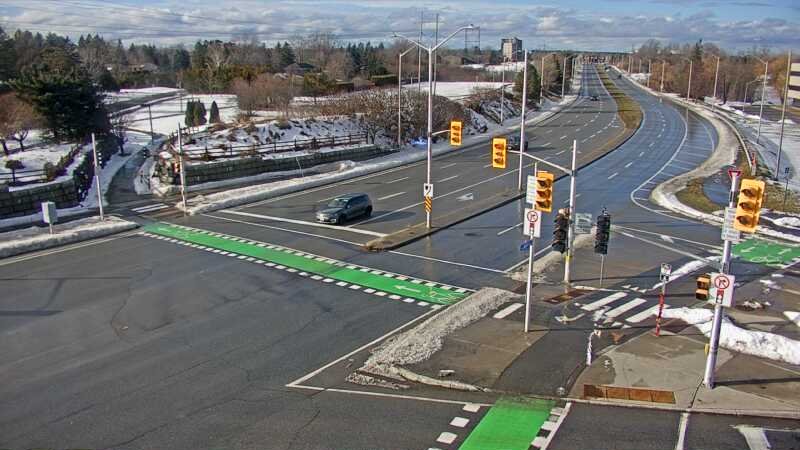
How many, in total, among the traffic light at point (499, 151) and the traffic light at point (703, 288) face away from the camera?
0

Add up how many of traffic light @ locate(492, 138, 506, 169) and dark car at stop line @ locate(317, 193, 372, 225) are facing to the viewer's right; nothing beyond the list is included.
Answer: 0

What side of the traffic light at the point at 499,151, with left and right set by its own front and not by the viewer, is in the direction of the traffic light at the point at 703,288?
front

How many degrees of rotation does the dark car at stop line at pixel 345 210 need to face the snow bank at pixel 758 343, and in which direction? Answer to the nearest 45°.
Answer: approximately 90° to its left

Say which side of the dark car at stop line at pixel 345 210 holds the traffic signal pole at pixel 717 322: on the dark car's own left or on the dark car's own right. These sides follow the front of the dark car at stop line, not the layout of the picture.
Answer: on the dark car's own left

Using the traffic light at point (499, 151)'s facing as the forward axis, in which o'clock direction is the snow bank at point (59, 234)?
The snow bank is roughly at 3 o'clock from the traffic light.

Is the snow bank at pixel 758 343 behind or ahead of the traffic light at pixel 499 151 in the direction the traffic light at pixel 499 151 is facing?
ahead

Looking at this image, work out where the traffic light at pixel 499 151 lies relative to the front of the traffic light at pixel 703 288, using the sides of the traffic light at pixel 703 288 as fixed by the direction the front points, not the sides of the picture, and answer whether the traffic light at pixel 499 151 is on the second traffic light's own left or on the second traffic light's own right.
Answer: on the second traffic light's own right

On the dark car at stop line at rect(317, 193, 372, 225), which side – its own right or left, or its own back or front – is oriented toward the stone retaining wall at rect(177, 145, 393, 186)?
right

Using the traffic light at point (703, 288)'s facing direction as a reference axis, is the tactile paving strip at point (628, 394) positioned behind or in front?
in front
